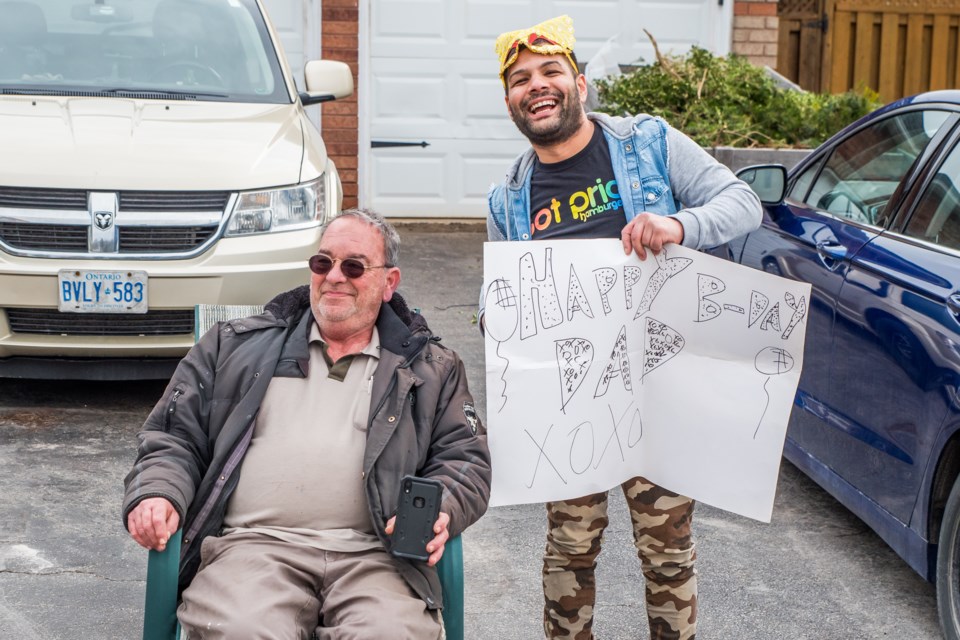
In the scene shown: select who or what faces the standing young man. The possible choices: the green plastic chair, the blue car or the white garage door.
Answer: the white garage door

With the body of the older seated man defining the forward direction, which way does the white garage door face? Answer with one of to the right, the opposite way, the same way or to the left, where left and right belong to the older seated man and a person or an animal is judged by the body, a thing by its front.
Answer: the same way

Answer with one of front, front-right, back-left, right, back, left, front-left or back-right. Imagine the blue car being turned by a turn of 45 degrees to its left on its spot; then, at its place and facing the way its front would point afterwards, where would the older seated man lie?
front-left

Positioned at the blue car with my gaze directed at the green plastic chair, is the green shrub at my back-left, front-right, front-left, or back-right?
back-right

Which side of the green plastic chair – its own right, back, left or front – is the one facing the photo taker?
front

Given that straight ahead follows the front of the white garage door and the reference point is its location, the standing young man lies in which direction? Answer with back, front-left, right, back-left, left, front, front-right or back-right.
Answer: front

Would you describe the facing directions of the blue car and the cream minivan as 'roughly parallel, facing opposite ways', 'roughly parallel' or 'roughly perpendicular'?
roughly parallel, facing opposite ways

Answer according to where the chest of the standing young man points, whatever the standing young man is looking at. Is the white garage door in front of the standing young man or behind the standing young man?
behind

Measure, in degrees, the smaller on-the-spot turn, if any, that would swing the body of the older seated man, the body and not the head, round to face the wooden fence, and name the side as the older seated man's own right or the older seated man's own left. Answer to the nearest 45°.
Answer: approximately 135° to the older seated man's own left

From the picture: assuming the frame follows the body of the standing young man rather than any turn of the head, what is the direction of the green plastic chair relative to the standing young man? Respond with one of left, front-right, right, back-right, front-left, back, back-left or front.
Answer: front-right

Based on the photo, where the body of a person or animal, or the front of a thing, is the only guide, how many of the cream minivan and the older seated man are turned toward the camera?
2

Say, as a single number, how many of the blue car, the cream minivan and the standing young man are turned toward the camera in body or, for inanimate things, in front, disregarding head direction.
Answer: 2

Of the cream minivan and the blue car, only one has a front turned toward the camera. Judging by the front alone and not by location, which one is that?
the cream minivan

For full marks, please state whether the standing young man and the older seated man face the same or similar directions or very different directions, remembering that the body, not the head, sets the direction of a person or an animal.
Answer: same or similar directions

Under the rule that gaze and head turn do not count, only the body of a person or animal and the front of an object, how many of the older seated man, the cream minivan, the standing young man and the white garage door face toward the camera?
4

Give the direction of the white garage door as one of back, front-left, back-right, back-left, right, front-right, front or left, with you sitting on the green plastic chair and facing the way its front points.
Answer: back

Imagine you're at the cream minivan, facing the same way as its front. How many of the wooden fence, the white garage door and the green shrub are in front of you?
0

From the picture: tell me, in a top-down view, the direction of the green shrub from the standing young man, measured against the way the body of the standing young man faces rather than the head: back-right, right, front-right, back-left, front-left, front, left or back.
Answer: back

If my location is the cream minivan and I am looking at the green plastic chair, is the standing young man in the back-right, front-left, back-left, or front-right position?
front-left

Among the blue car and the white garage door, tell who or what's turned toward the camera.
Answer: the white garage door

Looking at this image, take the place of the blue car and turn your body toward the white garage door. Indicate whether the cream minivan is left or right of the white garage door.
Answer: left

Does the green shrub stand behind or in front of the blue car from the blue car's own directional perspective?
in front

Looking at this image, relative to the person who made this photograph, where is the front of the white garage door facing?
facing the viewer
